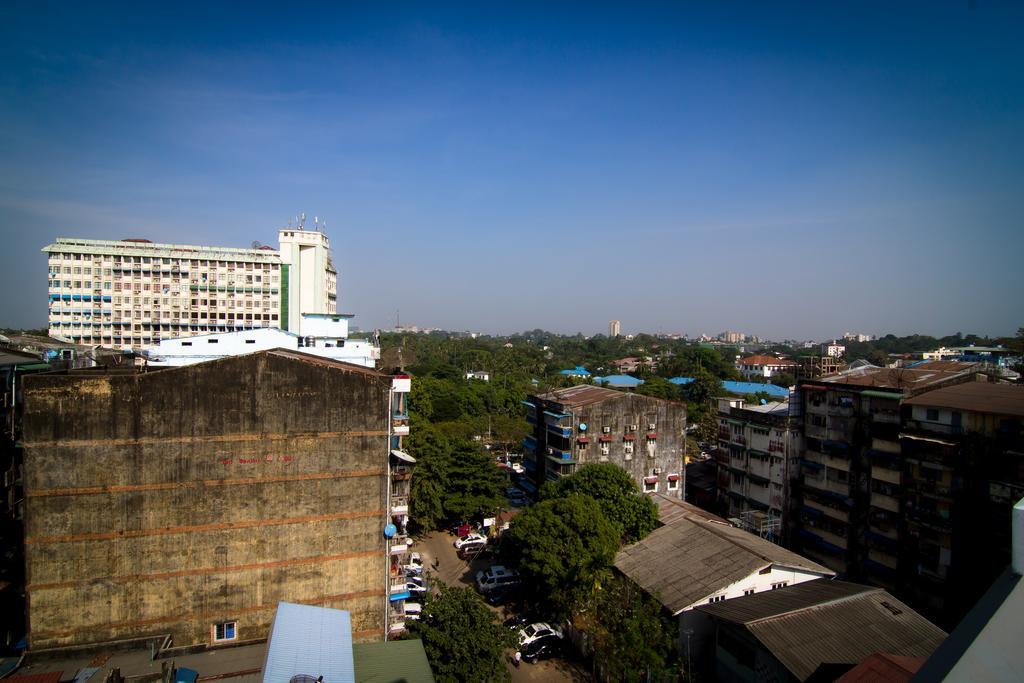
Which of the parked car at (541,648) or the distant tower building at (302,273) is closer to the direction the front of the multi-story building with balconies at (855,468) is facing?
the parked car

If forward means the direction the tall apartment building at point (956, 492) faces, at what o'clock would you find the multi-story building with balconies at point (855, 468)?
The multi-story building with balconies is roughly at 3 o'clock from the tall apartment building.

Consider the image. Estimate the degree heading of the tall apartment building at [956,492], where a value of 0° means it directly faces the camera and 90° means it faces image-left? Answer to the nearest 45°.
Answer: approximately 45°
